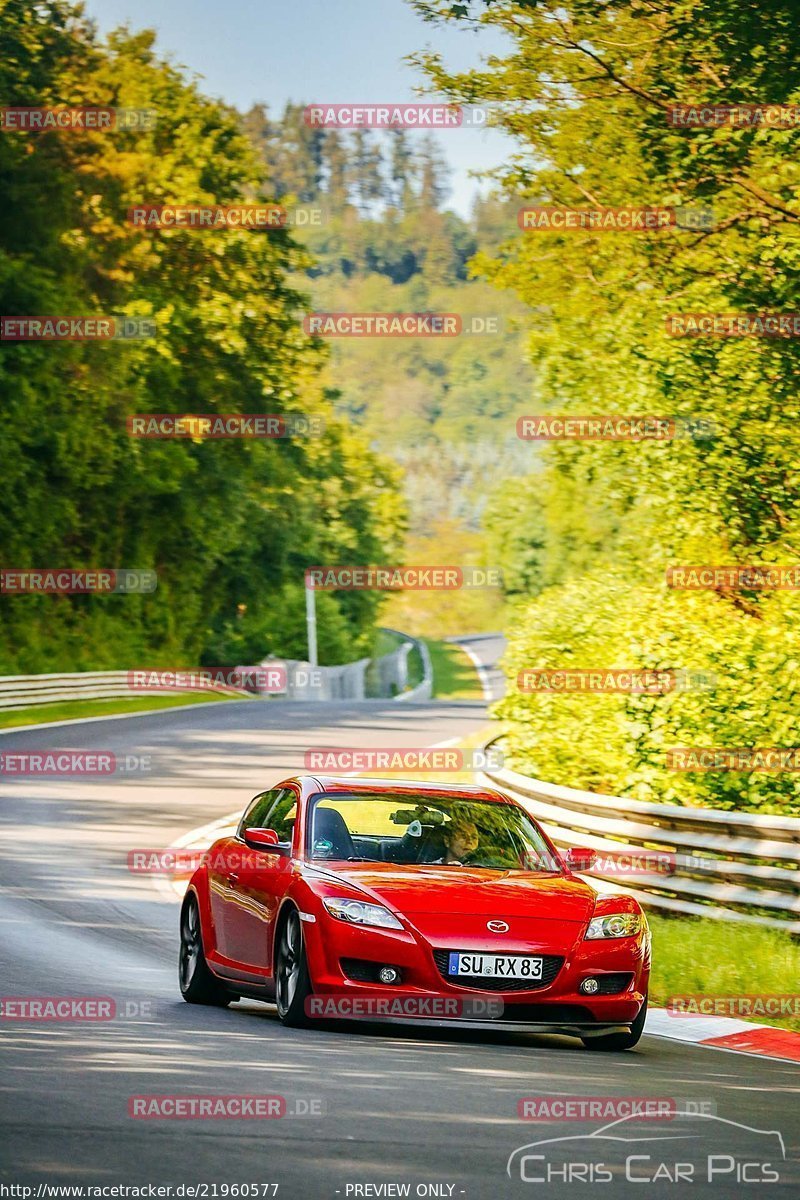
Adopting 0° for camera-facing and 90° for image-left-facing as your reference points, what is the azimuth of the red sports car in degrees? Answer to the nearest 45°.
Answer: approximately 315°

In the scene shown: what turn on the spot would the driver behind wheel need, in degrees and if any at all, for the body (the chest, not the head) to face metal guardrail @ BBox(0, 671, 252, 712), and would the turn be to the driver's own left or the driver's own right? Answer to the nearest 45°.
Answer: approximately 135° to the driver's own left

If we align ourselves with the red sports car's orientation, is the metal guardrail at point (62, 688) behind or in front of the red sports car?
behind

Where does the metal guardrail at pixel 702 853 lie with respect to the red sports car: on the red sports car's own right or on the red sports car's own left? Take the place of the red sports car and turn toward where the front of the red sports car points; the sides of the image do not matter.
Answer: on the red sports car's own left

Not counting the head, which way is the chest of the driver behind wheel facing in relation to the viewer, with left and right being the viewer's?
facing the viewer and to the right of the viewer

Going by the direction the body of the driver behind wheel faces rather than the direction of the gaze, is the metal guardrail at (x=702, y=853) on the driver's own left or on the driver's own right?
on the driver's own left
